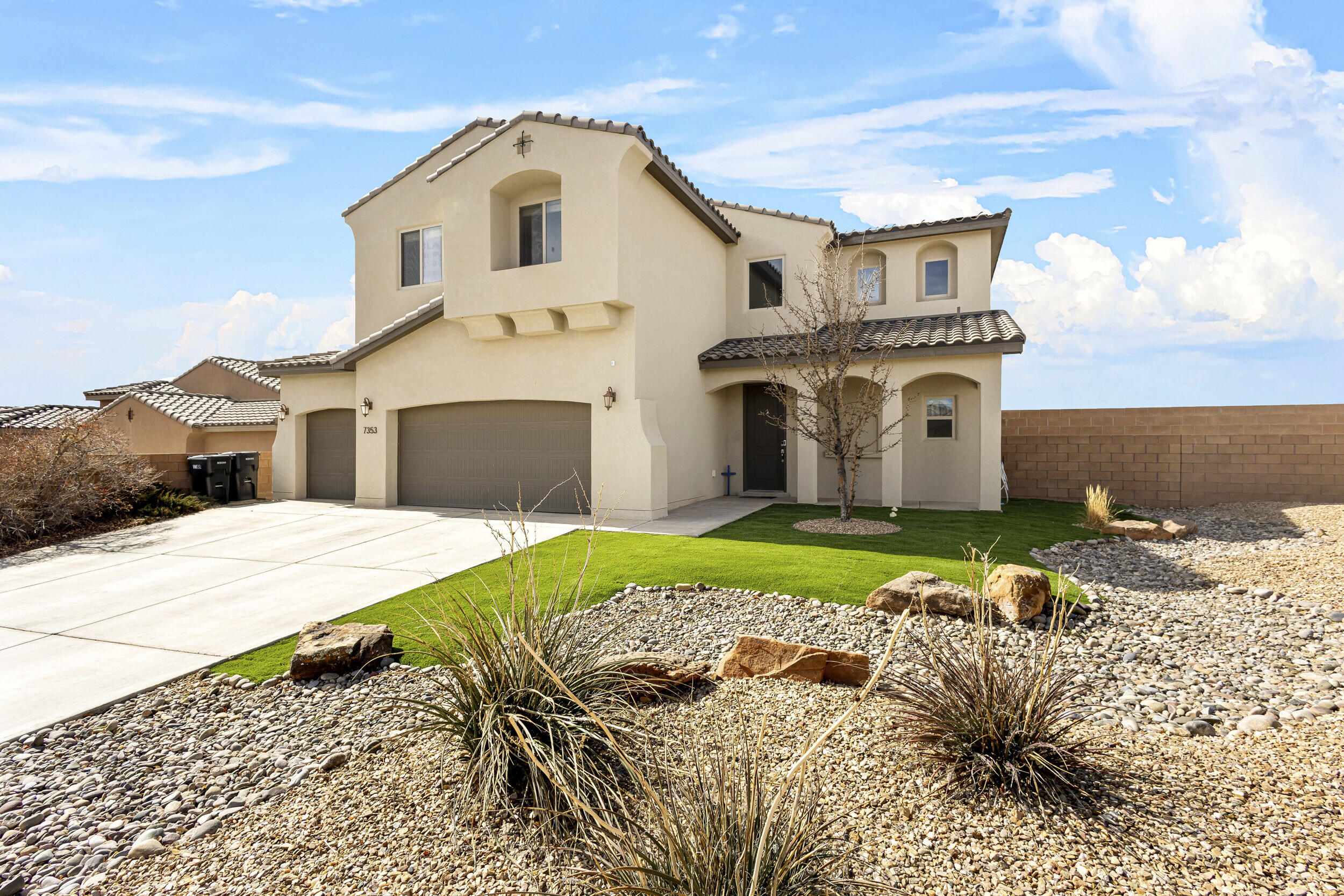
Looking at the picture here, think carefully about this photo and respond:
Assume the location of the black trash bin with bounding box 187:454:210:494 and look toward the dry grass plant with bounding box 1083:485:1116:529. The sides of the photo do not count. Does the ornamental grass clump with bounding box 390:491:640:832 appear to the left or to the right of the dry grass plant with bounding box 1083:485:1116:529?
right

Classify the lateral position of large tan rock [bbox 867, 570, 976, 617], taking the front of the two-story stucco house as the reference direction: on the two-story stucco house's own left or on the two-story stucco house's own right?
on the two-story stucco house's own left

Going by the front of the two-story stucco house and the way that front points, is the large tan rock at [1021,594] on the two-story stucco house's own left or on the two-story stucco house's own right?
on the two-story stucco house's own left

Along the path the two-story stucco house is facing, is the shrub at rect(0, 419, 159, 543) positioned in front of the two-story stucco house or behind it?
in front

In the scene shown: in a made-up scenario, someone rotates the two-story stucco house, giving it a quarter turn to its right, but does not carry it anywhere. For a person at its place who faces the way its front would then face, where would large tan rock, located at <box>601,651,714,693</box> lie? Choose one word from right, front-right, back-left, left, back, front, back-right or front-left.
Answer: back-left

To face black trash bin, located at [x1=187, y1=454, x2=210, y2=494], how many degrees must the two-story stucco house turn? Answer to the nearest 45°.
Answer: approximately 45° to its right

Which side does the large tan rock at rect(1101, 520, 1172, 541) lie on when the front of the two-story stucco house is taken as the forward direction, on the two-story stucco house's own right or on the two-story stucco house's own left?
on the two-story stucco house's own left

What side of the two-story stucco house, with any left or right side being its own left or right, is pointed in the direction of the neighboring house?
right

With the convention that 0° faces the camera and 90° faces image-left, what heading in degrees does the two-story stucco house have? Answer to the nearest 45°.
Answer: approximately 45°

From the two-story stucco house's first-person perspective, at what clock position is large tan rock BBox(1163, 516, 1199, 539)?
The large tan rock is roughly at 10 o'clock from the two-story stucco house.

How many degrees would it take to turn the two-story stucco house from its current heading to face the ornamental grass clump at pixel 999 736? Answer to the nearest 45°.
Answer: approximately 45° to its left
